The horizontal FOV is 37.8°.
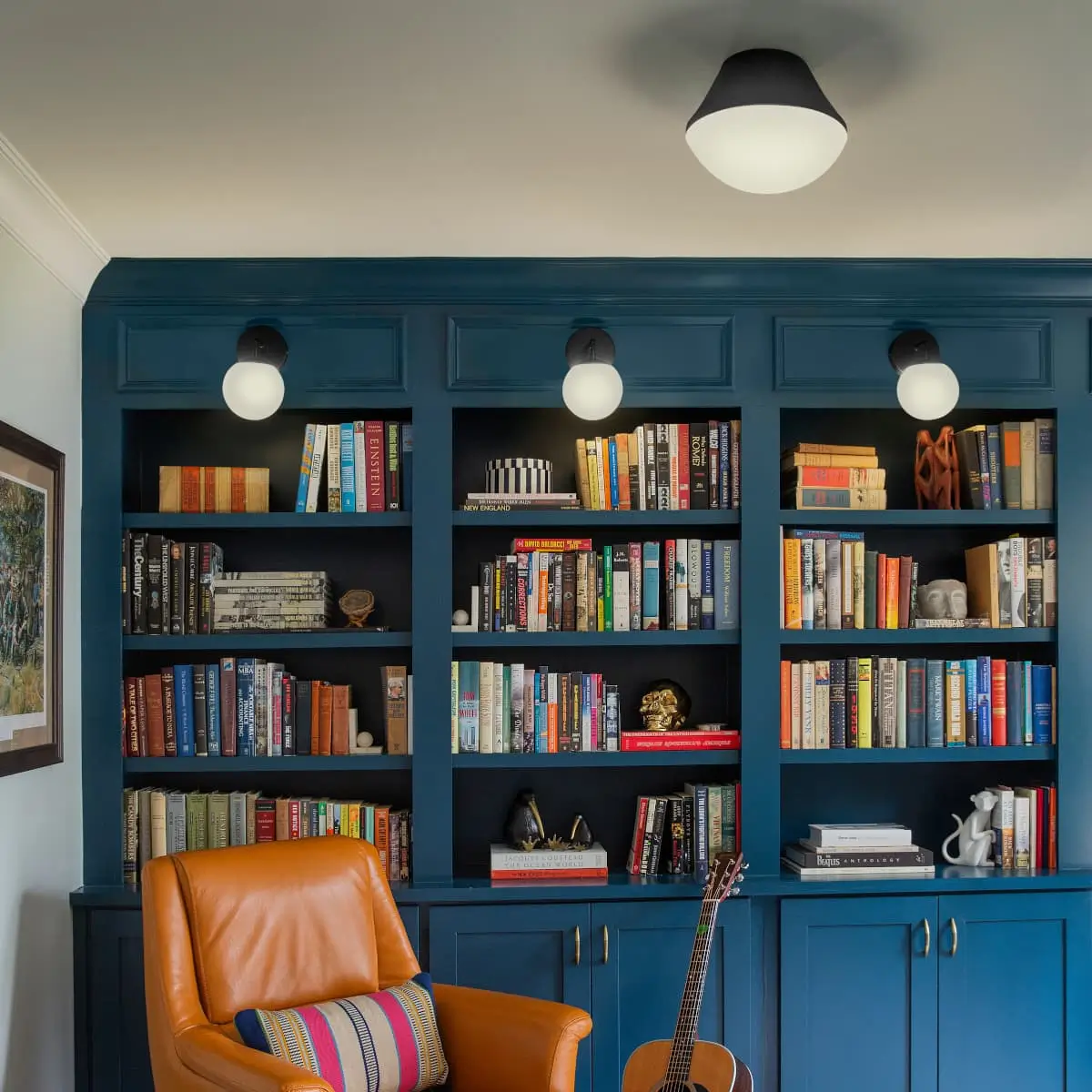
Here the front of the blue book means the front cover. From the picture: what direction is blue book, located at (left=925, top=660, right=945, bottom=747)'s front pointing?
to the viewer's right

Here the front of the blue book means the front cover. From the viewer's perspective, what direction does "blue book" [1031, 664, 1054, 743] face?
to the viewer's right

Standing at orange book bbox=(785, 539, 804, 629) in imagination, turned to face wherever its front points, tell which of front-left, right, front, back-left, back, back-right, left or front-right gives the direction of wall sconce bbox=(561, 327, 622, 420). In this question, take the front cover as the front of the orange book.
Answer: back-right

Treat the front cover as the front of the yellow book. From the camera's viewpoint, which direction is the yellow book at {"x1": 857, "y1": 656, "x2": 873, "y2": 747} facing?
to the viewer's right

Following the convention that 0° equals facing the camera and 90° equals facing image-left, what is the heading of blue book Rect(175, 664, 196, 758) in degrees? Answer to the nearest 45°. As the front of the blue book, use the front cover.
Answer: approximately 270°

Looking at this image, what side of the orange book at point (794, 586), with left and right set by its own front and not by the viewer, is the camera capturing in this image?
right
